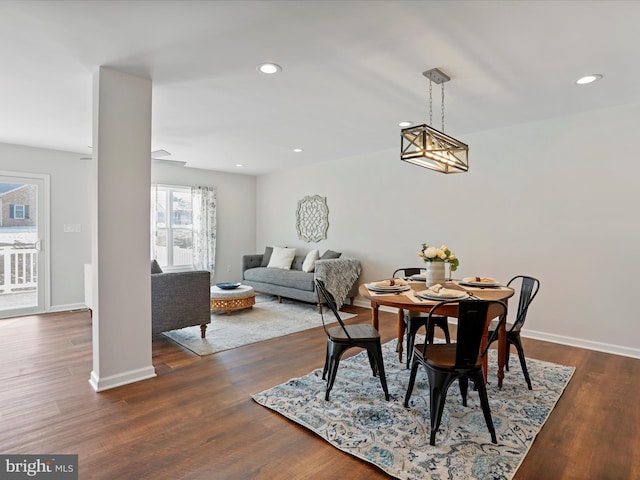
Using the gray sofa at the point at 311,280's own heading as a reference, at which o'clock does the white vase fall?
The white vase is roughly at 10 o'clock from the gray sofa.

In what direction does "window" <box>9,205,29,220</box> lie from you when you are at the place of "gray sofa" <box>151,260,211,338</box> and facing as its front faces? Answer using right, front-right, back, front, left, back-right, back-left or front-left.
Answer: back-left

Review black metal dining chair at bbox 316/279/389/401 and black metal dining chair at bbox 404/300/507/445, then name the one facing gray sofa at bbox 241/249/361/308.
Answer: black metal dining chair at bbox 404/300/507/445

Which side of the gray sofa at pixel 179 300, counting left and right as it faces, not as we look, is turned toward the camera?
right

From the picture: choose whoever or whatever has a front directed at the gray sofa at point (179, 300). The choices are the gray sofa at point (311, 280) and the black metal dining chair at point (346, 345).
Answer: the gray sofa at point (311, 280)

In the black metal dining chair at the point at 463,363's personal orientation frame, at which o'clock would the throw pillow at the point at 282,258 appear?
The throw pillow is roughly at 12 o'clock from the black metal dining chair.

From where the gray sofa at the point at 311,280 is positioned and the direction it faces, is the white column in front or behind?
in front

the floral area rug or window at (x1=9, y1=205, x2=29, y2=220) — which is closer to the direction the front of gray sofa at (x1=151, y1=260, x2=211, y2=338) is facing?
the floral area rug

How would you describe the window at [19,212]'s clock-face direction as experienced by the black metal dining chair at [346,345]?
The window is roughly at 7 o'clock from the black metal dining chair.

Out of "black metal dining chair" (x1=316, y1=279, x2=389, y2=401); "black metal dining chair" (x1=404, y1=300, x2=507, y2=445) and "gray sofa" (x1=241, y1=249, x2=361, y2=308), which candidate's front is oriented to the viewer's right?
"black metal dining chair" (x1=316, y1=279, x2=389, y2=401)

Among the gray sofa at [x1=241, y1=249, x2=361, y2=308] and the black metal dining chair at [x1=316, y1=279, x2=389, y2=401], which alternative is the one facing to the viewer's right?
the black metal dining chair

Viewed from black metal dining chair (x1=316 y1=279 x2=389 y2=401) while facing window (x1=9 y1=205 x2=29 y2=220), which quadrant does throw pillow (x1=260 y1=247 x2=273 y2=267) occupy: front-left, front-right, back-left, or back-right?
front-right

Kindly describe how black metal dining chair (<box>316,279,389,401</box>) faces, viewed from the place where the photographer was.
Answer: facing to the right of the viewer

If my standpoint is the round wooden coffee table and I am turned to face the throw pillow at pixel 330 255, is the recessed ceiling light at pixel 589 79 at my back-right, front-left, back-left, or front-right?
front-right

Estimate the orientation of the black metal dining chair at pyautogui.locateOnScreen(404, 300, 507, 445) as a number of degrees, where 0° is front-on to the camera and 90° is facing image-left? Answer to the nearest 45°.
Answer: approximately 135°

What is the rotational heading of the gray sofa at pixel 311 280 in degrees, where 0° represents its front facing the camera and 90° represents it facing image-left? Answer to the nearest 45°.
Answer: approximately 45°

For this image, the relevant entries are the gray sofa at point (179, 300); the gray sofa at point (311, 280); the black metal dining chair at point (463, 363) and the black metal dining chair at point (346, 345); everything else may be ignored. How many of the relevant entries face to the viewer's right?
2

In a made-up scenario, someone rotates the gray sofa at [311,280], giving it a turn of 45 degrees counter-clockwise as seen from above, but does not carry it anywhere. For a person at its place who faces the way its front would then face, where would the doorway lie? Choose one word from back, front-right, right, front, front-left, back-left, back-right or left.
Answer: right

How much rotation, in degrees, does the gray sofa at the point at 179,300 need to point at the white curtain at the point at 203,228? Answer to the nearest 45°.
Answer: approximately 90° to its left

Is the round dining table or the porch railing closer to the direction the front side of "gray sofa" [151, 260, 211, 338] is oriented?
the round dining table

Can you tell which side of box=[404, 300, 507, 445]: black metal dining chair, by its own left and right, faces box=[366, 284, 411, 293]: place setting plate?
front
